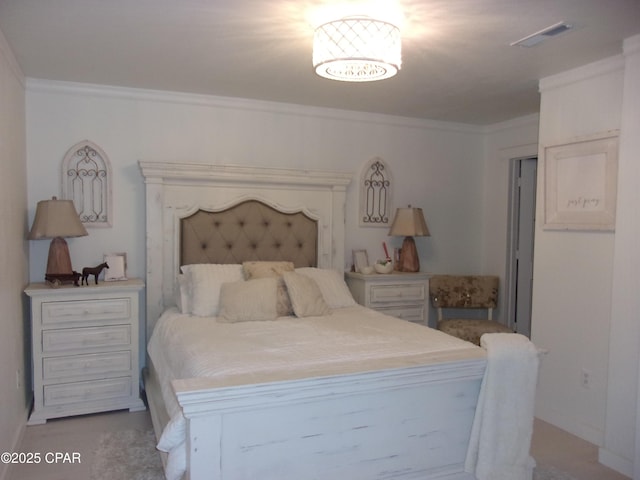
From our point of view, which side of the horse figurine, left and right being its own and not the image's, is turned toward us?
right

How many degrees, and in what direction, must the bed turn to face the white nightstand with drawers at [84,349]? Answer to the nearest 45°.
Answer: approximately 180°

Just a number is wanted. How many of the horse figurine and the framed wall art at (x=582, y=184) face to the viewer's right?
1

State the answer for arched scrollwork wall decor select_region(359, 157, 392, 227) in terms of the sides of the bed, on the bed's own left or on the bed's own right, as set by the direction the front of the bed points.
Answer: on the bed's own left

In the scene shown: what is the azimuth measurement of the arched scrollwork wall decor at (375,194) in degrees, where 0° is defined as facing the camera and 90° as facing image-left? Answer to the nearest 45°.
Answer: approximately 0°

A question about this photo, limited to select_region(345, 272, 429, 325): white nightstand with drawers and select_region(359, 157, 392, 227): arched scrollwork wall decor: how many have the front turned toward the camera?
2

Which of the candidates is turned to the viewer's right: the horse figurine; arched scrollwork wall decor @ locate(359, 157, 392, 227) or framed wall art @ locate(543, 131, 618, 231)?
the horse figurine

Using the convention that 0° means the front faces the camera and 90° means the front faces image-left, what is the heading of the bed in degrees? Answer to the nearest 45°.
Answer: approximately 315°

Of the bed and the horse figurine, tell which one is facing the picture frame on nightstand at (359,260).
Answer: the horse figurine
